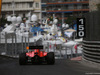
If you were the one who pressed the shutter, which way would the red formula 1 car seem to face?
facing away from the viewer

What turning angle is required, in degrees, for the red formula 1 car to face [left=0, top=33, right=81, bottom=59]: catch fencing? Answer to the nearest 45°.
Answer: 0° — it already faces it

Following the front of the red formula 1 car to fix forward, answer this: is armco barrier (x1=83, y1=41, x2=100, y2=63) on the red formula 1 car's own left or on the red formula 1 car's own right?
on the red formula 1 car's own right
